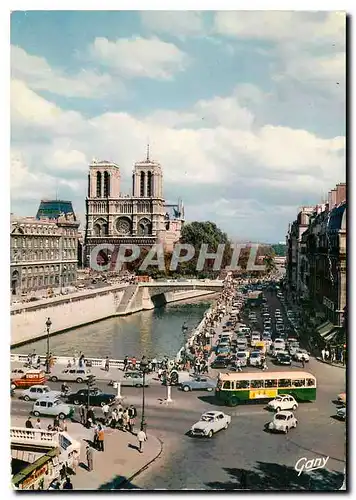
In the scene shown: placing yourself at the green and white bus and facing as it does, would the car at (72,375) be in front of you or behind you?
in front

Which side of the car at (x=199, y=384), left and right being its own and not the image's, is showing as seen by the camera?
left

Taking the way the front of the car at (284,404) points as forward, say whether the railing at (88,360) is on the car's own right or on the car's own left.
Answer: on the car's own right

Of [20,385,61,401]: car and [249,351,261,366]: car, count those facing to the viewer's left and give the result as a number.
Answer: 0

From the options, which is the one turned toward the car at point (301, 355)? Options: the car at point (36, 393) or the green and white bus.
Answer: the car at point (36, 393)

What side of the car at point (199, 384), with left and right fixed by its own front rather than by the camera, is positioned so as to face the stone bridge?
right

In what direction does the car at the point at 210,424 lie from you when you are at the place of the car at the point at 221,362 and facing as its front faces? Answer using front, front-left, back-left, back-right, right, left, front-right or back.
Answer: front-left

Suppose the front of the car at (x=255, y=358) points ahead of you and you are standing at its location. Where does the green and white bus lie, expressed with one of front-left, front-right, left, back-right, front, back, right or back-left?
front

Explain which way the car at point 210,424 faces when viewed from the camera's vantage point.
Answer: facing the viewer and to the left of the viewer

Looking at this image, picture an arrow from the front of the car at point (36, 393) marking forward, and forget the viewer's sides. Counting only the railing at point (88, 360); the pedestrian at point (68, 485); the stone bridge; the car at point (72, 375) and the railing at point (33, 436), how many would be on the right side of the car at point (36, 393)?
2

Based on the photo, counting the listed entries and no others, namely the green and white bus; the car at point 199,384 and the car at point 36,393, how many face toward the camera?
0

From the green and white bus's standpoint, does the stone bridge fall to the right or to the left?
on its right

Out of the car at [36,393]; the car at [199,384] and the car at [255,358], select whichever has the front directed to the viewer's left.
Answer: the car at [199,384]

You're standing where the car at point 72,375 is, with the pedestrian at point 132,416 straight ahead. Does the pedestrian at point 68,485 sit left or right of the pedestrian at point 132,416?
right

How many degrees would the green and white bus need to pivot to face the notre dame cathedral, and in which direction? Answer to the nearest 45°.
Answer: approximately 45° to its right

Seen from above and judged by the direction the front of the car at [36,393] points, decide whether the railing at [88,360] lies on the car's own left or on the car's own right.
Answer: on the car's own left

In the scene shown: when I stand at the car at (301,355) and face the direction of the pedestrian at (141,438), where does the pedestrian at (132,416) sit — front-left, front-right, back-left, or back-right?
front-right

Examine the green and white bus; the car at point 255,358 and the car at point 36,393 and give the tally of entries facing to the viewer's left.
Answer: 1

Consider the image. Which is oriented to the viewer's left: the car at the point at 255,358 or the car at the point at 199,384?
the car at the point at 199,384
